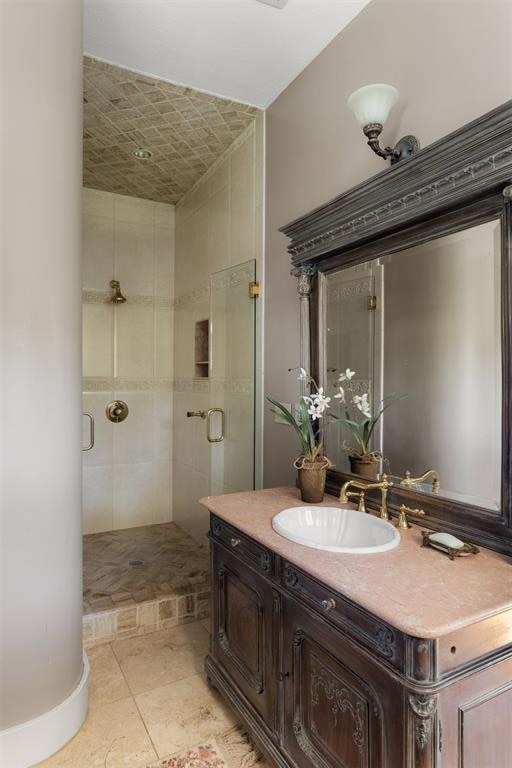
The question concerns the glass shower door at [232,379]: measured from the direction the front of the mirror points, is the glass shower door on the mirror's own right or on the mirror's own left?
on the mirror's own right

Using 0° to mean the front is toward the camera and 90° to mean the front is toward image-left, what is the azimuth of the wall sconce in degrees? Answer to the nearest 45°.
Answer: approximately 45°

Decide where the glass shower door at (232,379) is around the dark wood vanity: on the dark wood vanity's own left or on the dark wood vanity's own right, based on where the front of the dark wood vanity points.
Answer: on the dark wood vanity's own right

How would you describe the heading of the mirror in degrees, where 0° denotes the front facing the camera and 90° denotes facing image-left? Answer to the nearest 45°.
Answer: approximately 45°
